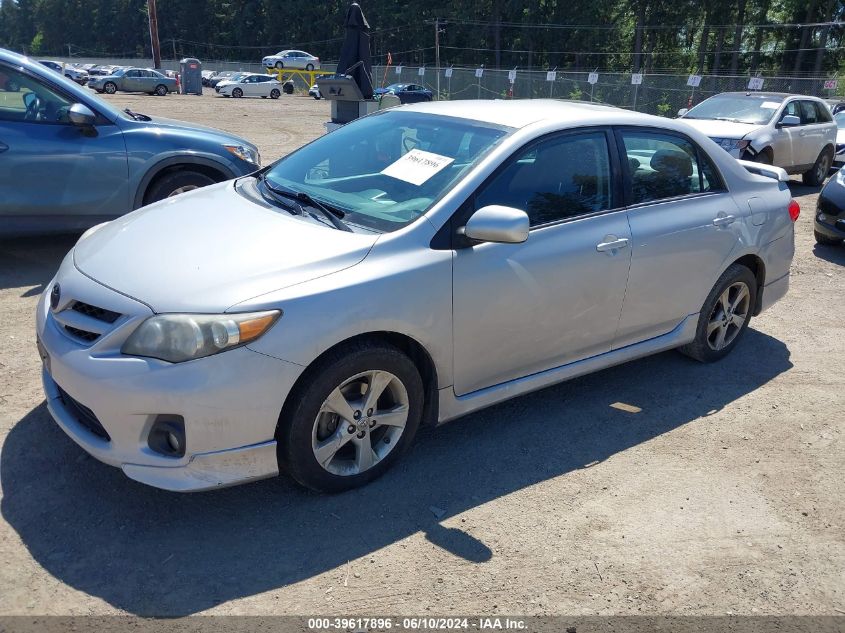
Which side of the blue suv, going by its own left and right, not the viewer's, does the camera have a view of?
right

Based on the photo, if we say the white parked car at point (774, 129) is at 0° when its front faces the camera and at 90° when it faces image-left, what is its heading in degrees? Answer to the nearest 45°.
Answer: approximately 45°

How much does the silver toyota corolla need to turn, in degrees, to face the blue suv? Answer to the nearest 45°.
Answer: approximately 90° to its right

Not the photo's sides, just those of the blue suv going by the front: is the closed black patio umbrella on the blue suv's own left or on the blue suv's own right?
on the blue suv's own left

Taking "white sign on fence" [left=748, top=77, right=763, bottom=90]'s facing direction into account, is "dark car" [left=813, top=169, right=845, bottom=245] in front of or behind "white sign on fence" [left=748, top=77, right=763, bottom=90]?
in front

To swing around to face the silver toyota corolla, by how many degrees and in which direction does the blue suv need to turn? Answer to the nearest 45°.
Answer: approximately 90° to its right

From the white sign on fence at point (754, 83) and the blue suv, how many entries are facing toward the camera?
1

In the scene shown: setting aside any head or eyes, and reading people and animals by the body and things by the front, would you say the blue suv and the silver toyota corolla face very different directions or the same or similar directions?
very different directions

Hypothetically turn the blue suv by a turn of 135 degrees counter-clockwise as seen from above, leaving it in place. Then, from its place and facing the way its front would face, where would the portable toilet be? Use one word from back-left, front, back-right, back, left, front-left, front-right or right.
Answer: front-right

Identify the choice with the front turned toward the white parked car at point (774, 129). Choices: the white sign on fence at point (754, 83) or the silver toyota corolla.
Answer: the white sign on fence

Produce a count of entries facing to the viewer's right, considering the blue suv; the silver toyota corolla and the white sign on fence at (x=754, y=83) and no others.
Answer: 1

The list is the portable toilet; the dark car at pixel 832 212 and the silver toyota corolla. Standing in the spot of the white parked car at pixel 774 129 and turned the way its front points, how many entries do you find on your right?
1

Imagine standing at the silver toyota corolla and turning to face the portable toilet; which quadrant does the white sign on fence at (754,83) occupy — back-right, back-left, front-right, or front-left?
front-right

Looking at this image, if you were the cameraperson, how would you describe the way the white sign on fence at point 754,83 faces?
facing the viewer

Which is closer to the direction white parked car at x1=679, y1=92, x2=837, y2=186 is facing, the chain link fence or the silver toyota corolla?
the silver toyota corolla

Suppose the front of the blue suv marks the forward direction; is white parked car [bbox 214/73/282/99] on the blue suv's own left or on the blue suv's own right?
on the blue suv's own left

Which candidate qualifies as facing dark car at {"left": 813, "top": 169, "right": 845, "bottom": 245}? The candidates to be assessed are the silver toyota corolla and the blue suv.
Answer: the blue suv
